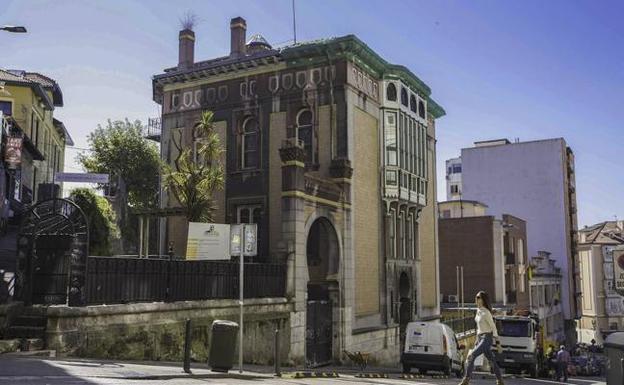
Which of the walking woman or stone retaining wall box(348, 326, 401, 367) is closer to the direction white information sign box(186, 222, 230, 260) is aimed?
the walking woman

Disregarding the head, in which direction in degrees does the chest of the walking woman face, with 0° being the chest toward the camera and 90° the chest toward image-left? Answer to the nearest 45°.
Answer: approximately 90°

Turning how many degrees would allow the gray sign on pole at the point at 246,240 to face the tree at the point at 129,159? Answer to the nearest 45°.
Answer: approximately 180°

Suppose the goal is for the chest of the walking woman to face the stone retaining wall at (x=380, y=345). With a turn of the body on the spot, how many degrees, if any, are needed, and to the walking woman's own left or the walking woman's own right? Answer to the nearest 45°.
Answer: approximately 90° to the walking woman's own right
